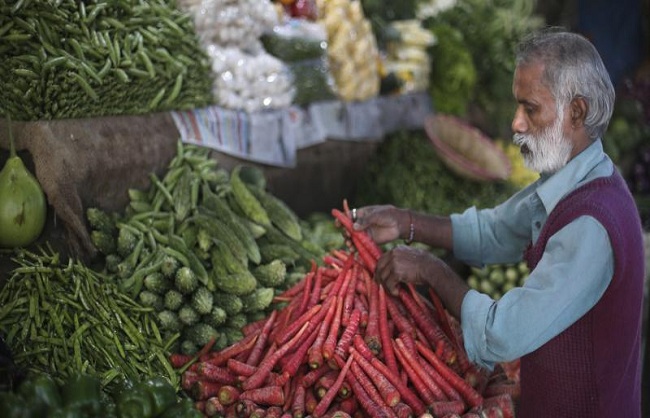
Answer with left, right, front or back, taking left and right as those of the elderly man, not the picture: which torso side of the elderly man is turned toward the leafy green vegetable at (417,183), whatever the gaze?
right

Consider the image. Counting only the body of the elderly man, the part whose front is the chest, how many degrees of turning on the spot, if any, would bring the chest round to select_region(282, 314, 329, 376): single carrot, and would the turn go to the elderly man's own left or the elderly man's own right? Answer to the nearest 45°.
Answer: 0° — they already face it

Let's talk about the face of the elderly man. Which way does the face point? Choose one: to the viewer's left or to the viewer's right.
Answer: to the viewer's left

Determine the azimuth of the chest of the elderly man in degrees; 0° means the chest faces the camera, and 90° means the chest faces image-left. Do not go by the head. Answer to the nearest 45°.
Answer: approximately 90°

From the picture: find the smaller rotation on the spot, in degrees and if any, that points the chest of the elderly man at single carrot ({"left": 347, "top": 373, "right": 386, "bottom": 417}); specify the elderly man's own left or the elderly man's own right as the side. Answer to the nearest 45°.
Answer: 0° — they already face it

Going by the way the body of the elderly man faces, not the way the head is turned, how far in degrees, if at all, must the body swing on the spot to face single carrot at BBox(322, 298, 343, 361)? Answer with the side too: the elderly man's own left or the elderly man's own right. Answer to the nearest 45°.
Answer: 0° — they already face it

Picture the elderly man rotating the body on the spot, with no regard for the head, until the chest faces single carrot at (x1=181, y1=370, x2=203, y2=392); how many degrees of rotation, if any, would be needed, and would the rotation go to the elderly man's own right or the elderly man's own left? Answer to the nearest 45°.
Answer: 0° — they already face it
